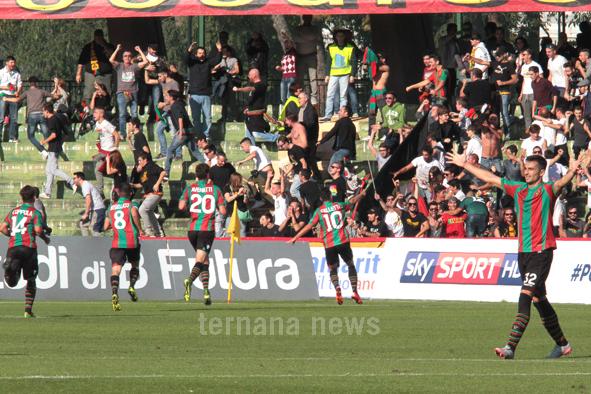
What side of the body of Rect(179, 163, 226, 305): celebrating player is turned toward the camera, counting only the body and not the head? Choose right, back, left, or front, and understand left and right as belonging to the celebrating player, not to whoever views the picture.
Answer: back

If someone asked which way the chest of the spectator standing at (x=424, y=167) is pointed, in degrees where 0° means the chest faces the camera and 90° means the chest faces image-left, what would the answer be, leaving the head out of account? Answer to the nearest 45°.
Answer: approximately 0°

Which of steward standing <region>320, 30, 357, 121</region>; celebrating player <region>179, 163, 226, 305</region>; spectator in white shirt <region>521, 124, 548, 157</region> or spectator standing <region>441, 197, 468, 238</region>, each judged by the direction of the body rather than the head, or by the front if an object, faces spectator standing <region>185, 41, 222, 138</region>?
the celebrating player

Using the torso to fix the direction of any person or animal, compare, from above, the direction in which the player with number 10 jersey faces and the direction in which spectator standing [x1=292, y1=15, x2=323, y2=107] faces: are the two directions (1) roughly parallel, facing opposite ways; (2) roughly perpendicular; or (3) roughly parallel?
roughly parallel, facing opposite ways

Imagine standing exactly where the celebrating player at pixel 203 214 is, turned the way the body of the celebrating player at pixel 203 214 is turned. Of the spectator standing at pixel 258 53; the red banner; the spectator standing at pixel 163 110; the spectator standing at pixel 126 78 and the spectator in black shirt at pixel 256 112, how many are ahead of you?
5

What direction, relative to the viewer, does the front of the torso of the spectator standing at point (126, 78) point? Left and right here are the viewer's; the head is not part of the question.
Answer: facing the viewer

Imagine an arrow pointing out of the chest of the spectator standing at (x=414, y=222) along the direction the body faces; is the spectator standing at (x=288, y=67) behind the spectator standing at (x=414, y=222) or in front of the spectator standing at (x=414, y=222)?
behind

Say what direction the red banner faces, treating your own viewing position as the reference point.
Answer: facing the viewer

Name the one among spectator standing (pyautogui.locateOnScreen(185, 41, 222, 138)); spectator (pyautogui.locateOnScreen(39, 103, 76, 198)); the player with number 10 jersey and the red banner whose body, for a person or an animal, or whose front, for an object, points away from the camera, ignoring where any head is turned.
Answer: the player with number 10 jersey

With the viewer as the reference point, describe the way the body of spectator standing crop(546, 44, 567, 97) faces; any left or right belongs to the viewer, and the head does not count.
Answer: facing the viewer and to the left of the viewer

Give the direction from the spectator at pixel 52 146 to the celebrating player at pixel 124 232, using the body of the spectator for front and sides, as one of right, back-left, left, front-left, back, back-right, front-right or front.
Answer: left
